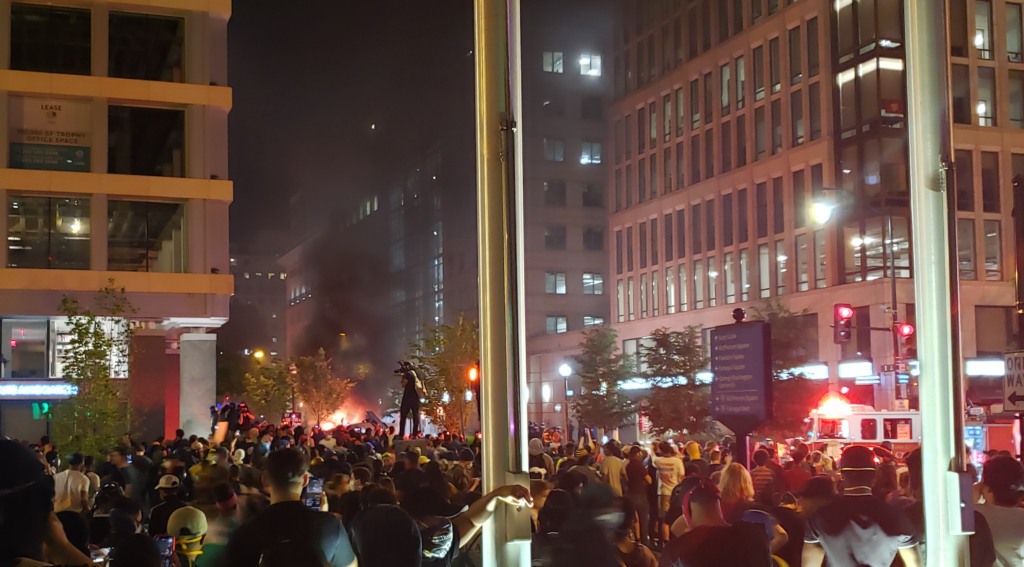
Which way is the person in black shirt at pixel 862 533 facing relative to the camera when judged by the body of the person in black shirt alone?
away from the camera

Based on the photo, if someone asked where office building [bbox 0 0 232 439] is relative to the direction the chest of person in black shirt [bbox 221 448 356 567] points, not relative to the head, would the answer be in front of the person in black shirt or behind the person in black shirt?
in front

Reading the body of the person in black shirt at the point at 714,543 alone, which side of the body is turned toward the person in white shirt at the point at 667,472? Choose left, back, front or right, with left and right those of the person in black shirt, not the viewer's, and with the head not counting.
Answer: front

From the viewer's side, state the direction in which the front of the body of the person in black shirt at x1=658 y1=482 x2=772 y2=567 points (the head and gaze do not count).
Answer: away from the camera

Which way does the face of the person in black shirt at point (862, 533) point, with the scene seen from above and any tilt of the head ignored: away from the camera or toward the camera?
away from the camera

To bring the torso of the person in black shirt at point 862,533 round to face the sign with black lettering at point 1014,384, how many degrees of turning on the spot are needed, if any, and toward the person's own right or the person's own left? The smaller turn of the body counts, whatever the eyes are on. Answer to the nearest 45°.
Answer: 0° — they already face it

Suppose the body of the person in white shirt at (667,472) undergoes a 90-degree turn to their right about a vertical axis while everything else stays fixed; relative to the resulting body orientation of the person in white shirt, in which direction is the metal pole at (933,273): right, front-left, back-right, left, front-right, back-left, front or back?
right

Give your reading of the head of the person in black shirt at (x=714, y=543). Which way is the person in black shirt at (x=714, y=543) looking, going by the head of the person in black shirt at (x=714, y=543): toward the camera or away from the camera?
away from the camera

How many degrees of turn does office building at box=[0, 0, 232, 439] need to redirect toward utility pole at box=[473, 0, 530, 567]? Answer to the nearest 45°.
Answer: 0° — it already faces it

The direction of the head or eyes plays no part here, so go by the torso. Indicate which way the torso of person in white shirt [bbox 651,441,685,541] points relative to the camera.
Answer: away from the camera

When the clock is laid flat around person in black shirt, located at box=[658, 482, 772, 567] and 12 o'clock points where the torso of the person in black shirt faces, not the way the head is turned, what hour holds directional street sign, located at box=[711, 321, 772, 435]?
The directional street sign is roughly at 12 o'clock from the person in black shirt.

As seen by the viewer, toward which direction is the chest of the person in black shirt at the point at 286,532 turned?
away from the camera
